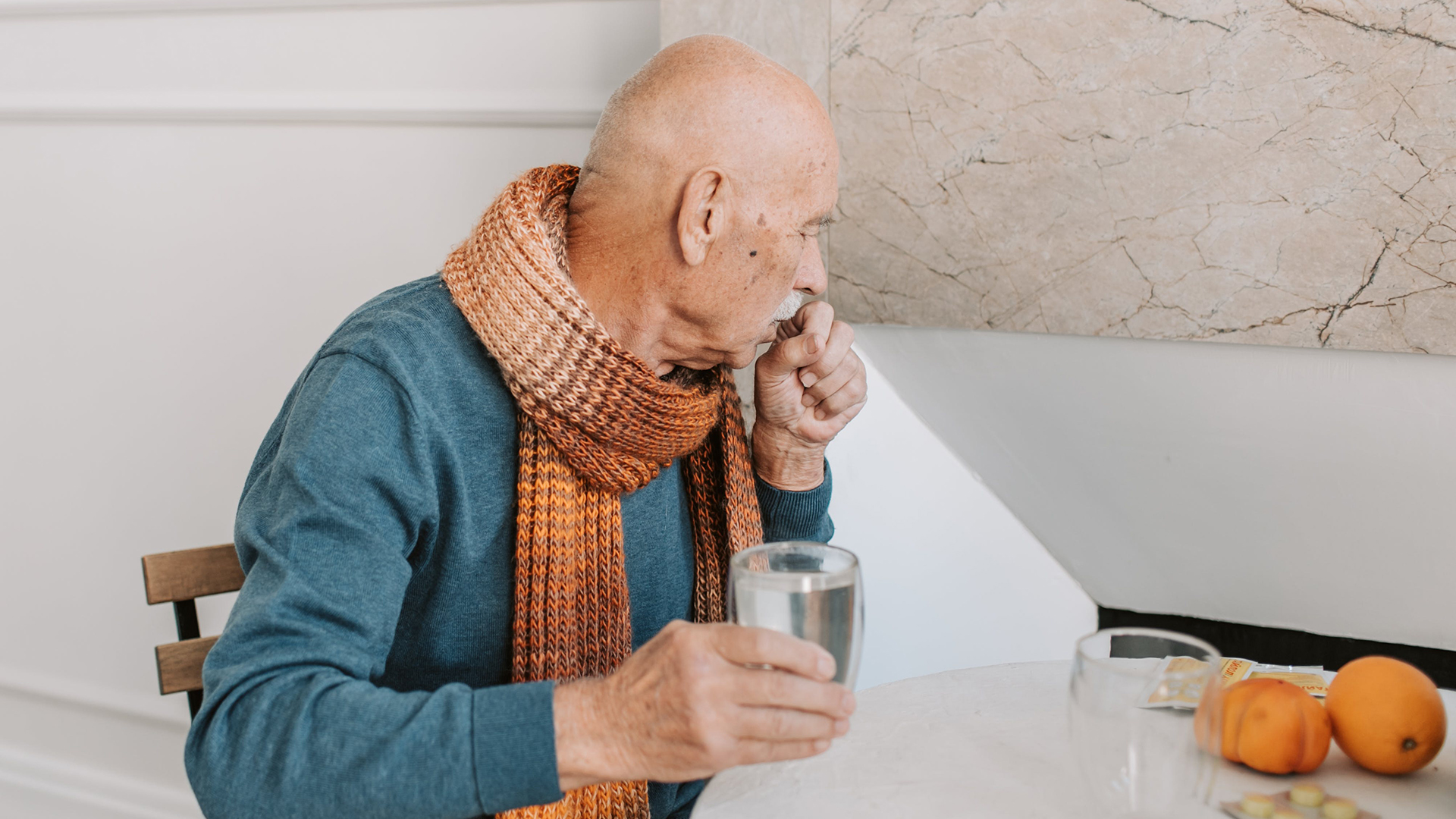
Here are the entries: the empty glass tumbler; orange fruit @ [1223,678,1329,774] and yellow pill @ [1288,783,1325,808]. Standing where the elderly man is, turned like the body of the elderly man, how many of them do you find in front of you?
3

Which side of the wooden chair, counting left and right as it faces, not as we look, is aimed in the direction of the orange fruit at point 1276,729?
front

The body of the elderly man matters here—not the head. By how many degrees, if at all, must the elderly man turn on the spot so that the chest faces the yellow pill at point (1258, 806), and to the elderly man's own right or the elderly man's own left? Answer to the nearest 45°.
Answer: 0° — they already face it

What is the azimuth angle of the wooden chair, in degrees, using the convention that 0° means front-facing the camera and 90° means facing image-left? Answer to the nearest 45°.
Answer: approximately 315°

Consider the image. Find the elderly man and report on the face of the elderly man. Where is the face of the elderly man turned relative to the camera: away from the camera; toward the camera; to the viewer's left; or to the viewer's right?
to the viewer's right

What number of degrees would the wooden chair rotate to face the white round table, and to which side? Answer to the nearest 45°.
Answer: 0° — it already faces it

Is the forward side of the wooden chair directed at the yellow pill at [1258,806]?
yes

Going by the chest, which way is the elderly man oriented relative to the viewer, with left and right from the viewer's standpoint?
facing the viewer and to the right of the viewer

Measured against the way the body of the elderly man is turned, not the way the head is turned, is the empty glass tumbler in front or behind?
in front
